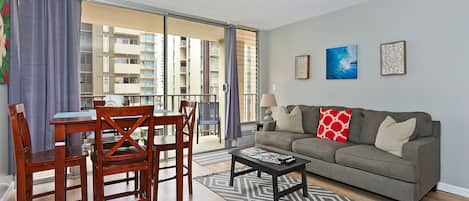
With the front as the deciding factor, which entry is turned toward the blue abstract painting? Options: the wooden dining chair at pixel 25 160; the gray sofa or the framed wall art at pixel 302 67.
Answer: the wooden dining chair

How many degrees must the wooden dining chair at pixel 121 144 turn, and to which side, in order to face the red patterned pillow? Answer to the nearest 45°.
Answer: approximately 90° to its right

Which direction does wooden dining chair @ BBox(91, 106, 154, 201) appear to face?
away from the camera

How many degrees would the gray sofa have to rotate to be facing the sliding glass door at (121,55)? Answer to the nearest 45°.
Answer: approximately 45° to its right

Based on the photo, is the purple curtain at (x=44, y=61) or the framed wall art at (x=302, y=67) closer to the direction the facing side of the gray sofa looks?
the purple curtain

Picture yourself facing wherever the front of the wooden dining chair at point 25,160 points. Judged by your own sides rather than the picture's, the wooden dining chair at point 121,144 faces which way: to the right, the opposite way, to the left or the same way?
to the left

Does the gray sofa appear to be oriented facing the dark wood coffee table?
yes

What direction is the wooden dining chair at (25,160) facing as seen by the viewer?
to the viewer's right

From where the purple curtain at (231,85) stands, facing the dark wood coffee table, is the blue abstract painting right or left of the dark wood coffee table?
left

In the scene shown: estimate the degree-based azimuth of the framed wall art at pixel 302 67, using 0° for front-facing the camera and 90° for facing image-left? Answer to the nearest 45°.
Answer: approximately 45°
